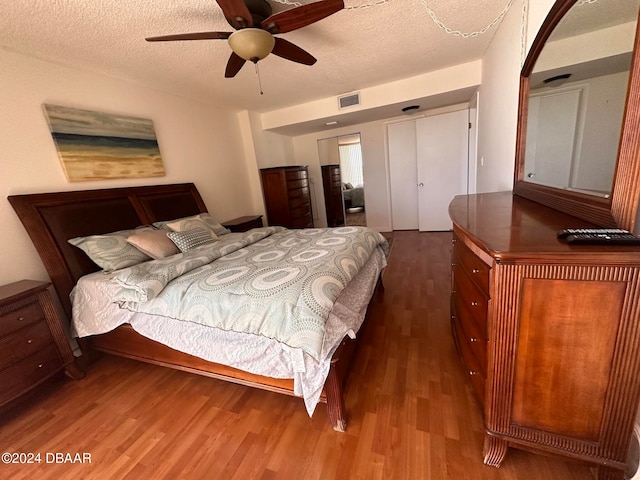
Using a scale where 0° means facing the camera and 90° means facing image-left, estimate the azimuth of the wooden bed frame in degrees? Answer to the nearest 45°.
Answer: approximately 315°

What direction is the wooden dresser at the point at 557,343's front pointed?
to the viewer's left

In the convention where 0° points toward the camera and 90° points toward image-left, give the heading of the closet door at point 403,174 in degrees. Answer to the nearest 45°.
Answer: approximately 0°

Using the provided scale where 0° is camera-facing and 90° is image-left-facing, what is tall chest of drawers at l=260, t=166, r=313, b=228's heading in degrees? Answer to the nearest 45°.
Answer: approximately 315°

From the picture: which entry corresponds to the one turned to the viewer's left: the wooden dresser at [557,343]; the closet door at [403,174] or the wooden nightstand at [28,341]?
the wooden dresser

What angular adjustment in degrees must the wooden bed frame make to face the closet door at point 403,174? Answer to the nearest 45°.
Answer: approximately 45° to its left

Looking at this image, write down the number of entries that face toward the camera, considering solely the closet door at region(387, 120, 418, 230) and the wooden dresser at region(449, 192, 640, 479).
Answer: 1
